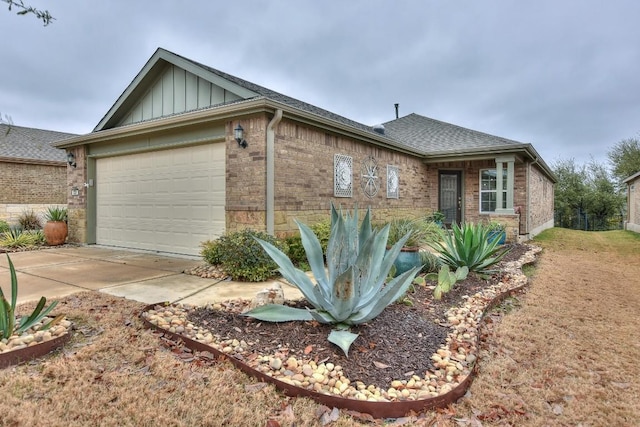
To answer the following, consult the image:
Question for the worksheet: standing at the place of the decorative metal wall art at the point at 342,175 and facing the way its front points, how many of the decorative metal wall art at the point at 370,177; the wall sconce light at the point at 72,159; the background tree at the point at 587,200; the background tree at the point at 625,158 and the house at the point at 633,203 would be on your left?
4

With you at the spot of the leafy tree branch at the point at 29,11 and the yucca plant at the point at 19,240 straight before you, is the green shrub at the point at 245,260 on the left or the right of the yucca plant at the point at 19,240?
right

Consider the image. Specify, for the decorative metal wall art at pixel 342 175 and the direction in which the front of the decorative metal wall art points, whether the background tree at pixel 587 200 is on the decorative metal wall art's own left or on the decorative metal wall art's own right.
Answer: on the decorative metal wall art's own left

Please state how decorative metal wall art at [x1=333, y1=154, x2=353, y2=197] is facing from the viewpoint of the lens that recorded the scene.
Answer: facing the viewer and to the right of the viewer

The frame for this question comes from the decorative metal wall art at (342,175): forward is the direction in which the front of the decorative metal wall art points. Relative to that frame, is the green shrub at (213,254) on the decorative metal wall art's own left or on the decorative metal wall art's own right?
on the decorative metal wall art's own right

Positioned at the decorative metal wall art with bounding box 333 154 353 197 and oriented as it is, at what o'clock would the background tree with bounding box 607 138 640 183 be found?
The background tree is roughly at 9 o'clock from the decorative metal wall art.

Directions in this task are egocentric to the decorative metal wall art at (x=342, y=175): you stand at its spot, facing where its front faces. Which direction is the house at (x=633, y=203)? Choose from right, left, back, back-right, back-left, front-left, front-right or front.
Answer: left

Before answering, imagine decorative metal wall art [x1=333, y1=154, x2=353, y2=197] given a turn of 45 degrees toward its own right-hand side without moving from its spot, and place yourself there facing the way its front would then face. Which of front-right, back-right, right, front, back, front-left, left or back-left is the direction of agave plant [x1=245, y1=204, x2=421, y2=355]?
front

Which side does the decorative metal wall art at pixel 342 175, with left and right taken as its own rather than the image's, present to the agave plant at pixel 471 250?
front

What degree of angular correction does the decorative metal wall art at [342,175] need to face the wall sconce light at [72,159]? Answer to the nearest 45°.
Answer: approximately 135° to its right

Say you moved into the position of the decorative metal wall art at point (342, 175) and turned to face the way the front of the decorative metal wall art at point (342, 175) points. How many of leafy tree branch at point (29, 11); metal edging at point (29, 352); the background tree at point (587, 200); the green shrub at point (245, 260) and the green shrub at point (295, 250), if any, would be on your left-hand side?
1

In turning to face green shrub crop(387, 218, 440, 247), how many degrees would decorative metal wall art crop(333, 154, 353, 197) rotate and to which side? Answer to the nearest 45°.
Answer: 0° — it already faces it

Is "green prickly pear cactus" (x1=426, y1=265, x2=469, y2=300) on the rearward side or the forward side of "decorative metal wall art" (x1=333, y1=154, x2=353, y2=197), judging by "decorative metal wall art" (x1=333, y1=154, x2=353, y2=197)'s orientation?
on the forward side

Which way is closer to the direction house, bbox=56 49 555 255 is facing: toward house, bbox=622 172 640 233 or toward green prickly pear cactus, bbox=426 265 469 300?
the green prickly pear cactus

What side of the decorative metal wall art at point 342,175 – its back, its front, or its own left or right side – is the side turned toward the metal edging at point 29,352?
right
